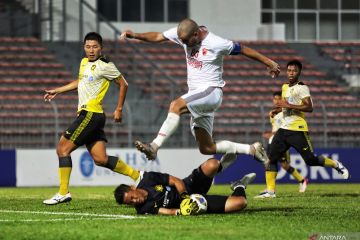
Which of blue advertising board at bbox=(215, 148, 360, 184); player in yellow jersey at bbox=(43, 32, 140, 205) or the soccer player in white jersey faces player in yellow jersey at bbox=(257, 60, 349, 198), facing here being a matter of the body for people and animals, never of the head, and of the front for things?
the blue advertising board

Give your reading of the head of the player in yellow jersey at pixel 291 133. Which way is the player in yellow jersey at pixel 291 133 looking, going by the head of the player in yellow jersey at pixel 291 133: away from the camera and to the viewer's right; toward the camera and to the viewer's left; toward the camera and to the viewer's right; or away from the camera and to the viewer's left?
toward the camera and to the viewer's left

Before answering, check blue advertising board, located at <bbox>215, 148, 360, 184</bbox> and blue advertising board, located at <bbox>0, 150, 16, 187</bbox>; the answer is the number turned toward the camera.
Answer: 2

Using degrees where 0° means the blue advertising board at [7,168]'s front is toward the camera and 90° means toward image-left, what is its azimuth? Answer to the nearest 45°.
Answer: approximately 0°

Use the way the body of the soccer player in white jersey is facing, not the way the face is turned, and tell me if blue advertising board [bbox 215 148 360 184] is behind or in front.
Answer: behind

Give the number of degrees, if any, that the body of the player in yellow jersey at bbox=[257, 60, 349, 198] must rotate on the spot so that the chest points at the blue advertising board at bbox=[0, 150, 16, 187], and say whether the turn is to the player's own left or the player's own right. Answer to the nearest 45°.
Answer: approximately 90° to the player's own right

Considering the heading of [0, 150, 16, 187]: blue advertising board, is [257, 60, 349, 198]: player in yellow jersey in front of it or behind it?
in front

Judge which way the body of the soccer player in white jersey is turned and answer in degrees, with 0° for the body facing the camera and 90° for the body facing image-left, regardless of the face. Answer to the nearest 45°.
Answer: approximately 45°

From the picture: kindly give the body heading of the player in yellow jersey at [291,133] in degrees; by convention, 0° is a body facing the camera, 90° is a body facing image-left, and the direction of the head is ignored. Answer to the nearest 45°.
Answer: approximately 45°
